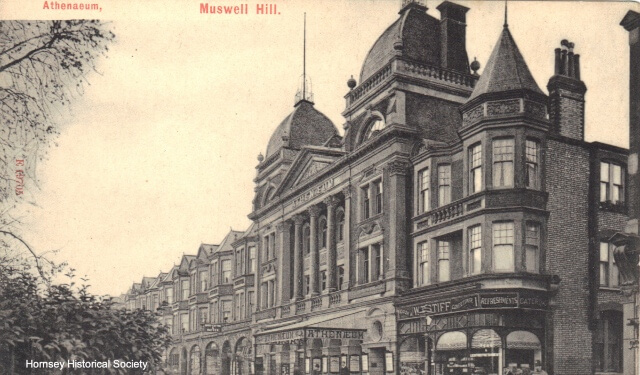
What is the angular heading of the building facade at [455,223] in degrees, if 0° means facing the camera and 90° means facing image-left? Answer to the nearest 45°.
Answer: approximately 45°
